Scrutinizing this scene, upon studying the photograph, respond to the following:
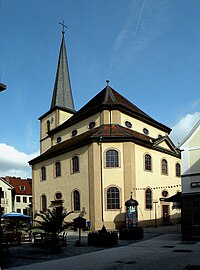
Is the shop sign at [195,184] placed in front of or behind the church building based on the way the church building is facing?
in front

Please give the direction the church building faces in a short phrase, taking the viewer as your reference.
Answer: facing the viewer and to the right of the viewer
